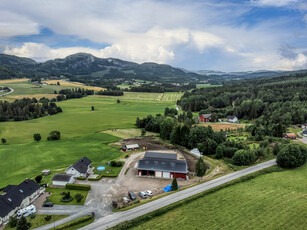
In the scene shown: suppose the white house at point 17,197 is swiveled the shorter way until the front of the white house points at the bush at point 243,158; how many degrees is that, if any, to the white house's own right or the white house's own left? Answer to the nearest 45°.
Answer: approximately 45° to the white house's own left

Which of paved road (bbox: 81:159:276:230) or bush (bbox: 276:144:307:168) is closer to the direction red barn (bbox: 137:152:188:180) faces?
the paved road

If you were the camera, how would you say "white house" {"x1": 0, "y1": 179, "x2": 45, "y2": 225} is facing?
facing the viewer and to the right of the viewer

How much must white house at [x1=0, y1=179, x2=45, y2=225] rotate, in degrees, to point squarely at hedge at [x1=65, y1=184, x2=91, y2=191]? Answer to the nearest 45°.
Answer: approximately 45° to its left

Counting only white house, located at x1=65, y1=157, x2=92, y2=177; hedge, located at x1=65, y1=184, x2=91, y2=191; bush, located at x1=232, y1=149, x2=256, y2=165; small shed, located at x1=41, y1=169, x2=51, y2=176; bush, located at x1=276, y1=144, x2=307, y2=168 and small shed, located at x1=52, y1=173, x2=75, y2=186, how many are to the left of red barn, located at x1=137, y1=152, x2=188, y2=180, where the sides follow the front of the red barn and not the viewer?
2

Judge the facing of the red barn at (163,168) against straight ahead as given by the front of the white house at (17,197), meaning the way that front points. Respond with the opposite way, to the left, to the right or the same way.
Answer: to the right

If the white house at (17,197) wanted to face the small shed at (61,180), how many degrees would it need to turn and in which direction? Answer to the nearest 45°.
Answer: approximately 90° to its left

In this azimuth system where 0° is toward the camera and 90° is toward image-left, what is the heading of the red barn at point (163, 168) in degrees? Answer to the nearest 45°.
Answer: approximately 0°

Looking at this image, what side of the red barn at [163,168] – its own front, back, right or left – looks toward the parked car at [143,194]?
front

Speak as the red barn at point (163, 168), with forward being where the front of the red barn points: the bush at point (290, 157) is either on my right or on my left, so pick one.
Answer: on my left

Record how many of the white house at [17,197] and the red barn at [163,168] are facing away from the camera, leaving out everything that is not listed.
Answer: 0
